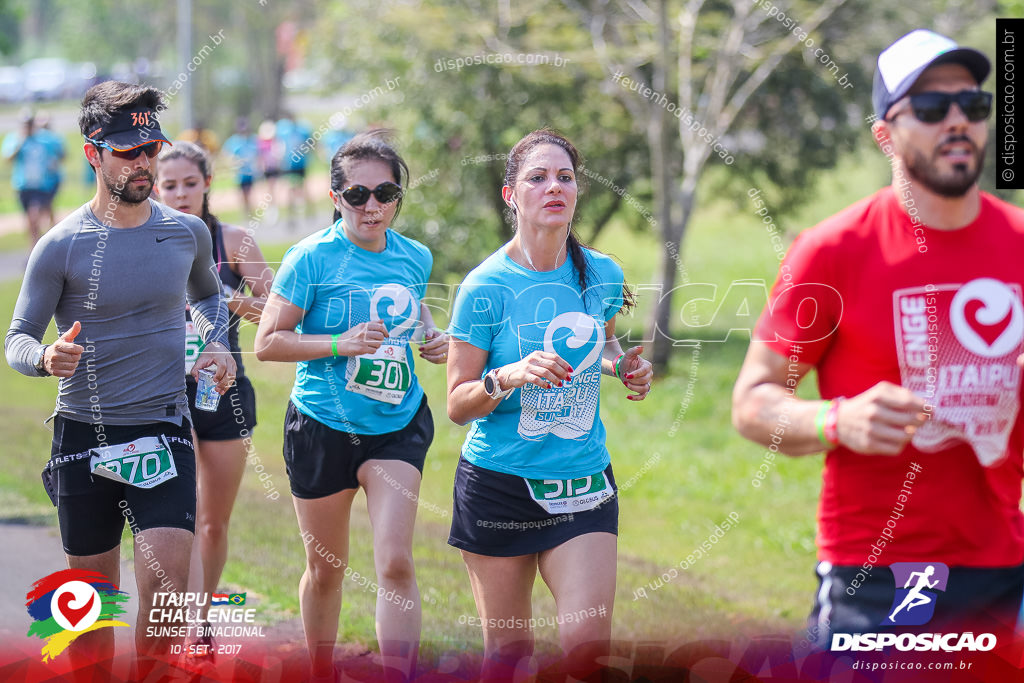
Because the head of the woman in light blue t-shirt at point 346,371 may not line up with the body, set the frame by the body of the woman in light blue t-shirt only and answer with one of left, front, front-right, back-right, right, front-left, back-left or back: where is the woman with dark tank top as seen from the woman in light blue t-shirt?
back

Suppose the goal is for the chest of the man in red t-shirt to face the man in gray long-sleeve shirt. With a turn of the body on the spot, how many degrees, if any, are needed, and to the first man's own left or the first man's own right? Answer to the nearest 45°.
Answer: approximately 135° to the first man's own right

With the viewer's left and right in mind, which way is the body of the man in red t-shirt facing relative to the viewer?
facing the viewer and to the right of the viewer

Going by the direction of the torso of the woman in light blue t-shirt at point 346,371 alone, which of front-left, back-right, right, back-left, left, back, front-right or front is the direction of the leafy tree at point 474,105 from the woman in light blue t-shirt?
back-left

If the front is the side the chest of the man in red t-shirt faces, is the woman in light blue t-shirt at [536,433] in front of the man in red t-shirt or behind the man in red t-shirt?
behind

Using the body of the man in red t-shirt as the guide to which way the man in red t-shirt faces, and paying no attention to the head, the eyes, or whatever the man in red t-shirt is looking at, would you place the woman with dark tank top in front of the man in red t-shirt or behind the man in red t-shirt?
behind

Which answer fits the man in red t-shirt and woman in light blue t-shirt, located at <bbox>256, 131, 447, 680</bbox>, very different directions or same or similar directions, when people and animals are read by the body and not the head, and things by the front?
same or similar directions

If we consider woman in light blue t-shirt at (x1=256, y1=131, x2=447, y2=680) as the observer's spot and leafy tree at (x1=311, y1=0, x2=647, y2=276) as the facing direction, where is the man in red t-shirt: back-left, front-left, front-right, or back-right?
back-right

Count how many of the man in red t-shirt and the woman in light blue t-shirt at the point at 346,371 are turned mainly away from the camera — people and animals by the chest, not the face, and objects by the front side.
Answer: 0

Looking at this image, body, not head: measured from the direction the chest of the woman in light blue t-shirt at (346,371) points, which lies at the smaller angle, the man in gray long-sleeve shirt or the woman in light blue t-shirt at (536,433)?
the woman in light blue t-shirt
